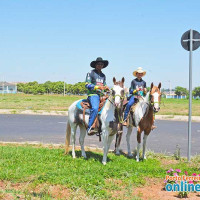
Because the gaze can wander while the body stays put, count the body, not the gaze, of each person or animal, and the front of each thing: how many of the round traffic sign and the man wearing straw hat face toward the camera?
1

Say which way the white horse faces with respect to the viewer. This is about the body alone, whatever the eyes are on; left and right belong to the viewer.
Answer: facing the viewer and to the right of the viewer

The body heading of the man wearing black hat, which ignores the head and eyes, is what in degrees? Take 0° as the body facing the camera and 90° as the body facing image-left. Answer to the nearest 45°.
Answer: approximately 315°

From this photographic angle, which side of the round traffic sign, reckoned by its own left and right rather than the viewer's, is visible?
back

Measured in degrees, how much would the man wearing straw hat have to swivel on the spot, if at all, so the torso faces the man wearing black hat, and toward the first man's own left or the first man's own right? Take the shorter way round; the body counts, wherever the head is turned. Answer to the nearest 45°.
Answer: approximately 45° to the first man's own right

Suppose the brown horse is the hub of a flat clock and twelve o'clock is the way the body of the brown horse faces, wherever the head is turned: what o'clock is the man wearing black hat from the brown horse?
The man wearing black hat is roughly at 4 o'clock from the brown horse.

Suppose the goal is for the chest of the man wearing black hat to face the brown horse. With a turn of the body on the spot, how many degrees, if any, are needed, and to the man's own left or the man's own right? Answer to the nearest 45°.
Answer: approximately 45° to the man's own left

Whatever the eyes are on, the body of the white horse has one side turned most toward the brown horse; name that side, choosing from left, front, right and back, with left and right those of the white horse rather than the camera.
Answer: left

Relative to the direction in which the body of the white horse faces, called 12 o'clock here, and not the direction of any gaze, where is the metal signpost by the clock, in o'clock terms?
The metal signpost is roughly at 10 o'clock from the white horse.

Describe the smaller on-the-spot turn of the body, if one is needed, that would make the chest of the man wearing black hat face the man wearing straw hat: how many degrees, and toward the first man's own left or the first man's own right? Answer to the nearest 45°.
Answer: approximately 90° to the first man's own left

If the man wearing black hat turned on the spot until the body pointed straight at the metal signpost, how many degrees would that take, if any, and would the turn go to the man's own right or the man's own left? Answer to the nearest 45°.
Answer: approximately 45° to the man's own left
